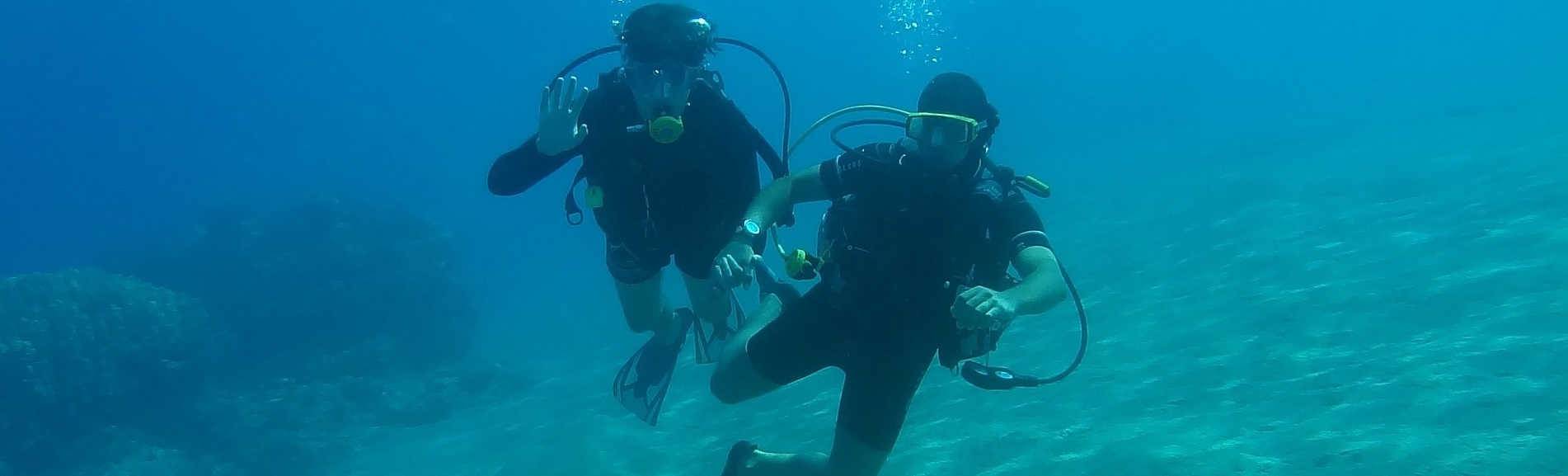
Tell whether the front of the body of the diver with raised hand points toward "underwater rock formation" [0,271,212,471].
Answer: no

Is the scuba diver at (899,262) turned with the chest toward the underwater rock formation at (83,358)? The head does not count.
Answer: no

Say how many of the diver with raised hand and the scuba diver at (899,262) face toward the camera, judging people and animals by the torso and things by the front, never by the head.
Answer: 2

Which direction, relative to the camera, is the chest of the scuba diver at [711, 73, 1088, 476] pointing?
toward the camera

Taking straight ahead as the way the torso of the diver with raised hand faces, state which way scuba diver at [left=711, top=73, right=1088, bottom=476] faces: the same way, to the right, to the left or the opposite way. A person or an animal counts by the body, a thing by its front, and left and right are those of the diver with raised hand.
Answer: the same way

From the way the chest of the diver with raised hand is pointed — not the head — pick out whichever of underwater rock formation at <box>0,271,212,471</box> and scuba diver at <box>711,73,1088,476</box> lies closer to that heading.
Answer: the scuba diver

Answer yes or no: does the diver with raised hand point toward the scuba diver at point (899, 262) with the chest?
no

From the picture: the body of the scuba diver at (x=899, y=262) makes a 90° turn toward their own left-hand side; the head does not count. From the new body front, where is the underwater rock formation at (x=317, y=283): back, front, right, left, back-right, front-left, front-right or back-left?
back-left

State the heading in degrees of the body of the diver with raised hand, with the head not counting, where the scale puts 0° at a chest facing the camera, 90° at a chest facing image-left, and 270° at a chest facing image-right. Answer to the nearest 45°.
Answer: approximately 0°
